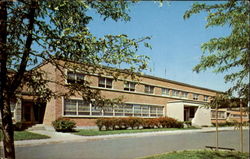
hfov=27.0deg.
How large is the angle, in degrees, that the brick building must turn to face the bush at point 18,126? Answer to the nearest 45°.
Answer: approximately 90° to its right

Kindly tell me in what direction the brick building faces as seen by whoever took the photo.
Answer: facing the viewer and to the right of the viewer
